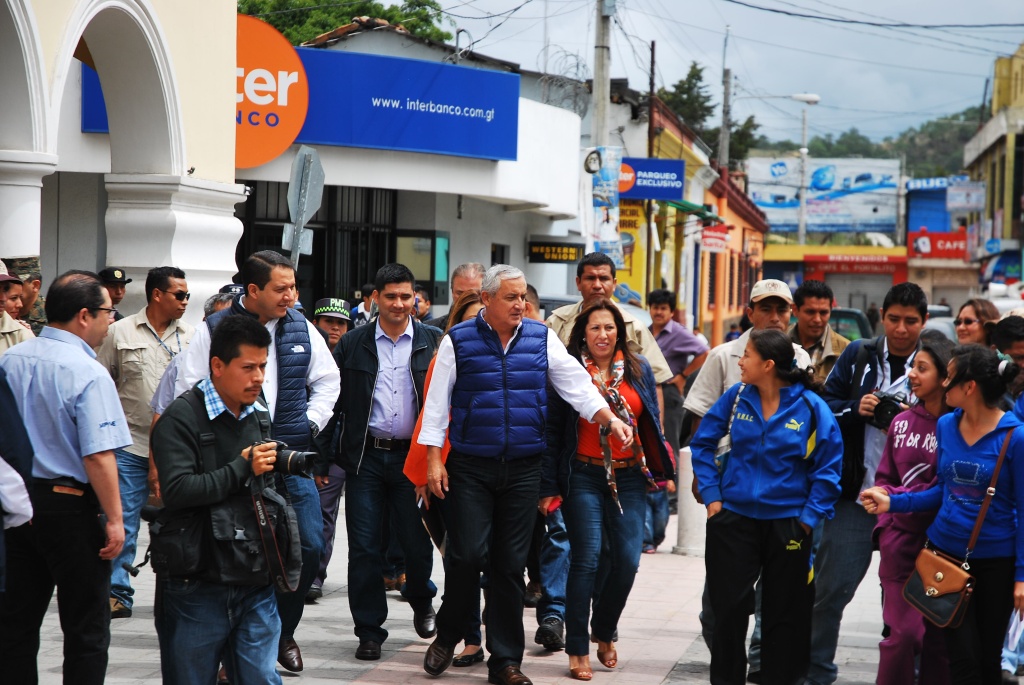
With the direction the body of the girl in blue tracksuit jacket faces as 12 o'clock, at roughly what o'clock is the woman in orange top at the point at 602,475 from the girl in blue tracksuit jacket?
The woman in orange top is roughly at 3 o'clock from the girl in blue tracksuit jacket.

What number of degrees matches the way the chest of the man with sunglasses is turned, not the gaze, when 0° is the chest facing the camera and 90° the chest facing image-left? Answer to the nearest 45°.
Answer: approximately 315°

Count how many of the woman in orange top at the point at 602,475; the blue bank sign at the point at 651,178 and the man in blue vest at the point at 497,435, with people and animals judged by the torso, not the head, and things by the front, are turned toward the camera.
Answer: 3

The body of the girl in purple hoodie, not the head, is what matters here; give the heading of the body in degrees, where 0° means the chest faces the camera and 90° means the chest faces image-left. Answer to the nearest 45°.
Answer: approximately 45°

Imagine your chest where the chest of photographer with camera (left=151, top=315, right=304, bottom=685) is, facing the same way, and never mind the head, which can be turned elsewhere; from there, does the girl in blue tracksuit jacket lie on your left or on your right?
on your left

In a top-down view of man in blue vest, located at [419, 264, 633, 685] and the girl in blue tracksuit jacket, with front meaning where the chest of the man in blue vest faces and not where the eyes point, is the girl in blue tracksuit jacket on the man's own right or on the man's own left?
on the man's own left

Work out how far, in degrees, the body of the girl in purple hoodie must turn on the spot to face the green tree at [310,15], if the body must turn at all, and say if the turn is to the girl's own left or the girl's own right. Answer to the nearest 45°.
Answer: approximately 90° to the girl's own right

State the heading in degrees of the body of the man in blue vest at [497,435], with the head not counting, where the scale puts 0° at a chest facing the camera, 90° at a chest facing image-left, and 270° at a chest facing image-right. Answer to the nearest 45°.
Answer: approximately 0°

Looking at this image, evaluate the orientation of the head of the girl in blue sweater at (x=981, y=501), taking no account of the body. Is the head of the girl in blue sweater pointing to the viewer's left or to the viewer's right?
to the viewer's left

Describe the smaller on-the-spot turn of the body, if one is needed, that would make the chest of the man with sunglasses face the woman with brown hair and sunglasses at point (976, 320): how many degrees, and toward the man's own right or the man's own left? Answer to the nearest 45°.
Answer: approximately 45° to the man's own left

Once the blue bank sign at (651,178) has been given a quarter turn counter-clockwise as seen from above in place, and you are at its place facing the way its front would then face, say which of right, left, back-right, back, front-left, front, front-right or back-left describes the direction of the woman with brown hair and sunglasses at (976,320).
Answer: right

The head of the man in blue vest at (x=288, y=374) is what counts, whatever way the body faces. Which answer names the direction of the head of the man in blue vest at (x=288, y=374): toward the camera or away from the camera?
toward the camera

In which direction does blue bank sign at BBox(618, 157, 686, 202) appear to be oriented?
toward the camera

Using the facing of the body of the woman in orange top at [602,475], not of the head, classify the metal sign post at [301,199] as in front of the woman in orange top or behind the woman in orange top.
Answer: behind

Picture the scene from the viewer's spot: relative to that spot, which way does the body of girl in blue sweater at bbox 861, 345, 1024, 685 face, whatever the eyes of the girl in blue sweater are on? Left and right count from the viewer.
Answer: facing the viewer and to the left of the viewer

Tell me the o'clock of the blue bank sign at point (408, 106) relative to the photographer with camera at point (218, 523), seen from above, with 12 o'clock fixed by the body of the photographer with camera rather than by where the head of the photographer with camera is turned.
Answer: The blue bank sign is roughly at 8 o'clock from the photographer with camera.
